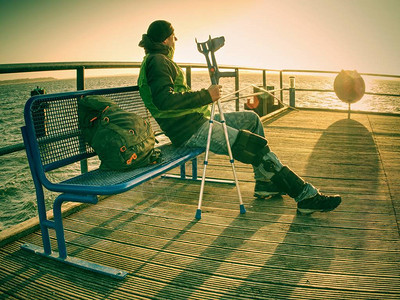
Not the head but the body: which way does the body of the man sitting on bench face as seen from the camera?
to the viewer's right

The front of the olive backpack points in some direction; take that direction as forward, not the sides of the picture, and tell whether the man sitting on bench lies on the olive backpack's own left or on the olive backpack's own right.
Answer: on the olive backpack's own left

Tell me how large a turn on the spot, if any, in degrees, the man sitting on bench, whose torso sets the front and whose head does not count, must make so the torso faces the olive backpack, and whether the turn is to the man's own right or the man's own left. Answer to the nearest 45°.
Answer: approximately 135° to the man's own right
